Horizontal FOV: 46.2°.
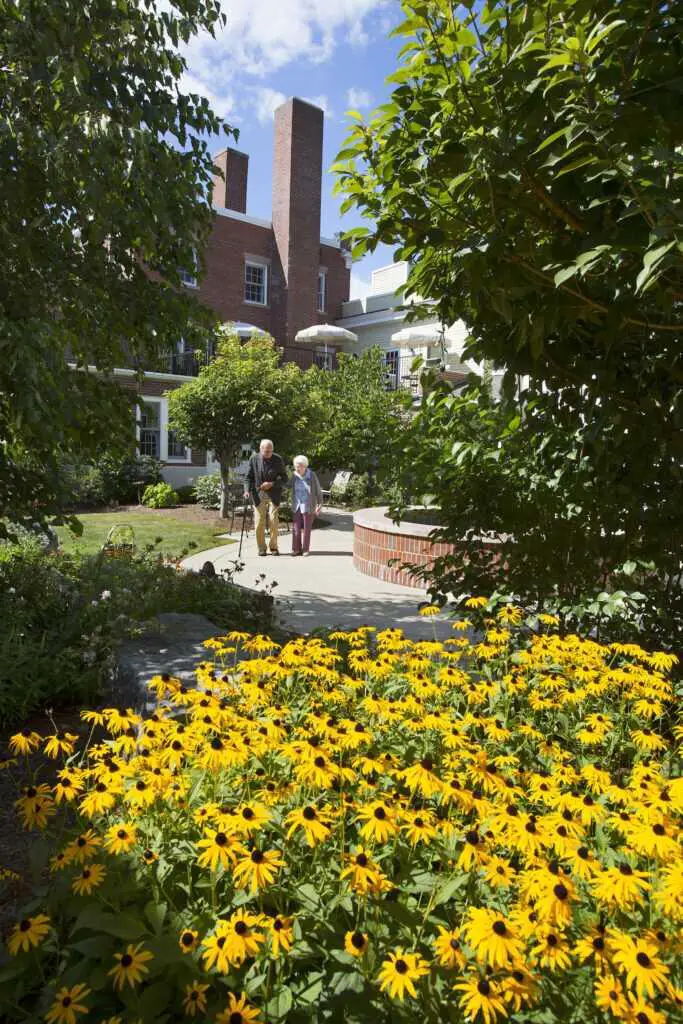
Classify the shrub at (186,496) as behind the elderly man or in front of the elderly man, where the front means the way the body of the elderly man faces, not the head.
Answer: behind

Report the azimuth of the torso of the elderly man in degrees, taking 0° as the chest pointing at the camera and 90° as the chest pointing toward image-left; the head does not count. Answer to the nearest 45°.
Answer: approximately 0°

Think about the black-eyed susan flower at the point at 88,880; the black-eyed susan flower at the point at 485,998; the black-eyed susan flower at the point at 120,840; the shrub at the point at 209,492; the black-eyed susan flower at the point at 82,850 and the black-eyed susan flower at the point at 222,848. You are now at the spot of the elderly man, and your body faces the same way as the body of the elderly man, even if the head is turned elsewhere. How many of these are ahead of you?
5

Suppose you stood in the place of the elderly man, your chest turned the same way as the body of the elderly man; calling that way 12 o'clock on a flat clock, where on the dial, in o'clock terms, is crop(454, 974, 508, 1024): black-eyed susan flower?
The black-eyed susan flower is roughly at 12 o'clock from the elderly man.

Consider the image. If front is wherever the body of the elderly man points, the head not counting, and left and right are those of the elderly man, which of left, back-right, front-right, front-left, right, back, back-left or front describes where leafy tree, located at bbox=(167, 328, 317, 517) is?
back

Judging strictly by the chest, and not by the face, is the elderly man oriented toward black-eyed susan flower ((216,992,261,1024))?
yes

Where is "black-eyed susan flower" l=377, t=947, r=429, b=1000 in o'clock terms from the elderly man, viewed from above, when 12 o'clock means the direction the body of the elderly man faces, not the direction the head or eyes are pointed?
The black-eyed susan flower is roughly at 12 o'clock from the elderly man.

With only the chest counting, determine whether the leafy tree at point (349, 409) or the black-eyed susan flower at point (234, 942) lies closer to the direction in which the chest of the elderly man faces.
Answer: the black-eyed susan flower

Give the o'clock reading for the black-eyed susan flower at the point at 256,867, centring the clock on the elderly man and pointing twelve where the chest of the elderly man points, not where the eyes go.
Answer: The black-eyed susan flower is roughly at 12 o'clock from the elderly man.

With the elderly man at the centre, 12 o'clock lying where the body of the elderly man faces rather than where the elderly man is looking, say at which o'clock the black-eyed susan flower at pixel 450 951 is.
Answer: The black-eyed susan flower is roughly at 12 o'clock from the elderly man.

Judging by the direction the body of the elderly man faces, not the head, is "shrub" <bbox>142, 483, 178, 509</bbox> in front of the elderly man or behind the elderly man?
behind

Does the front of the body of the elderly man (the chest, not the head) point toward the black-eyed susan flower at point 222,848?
yes

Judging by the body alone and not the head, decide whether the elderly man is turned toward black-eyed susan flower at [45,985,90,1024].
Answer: yes
